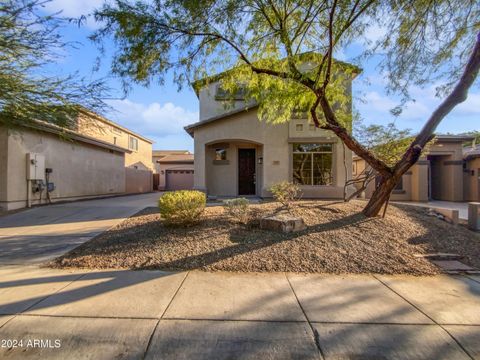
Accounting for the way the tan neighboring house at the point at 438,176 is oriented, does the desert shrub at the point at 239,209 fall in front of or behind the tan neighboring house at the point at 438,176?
in front

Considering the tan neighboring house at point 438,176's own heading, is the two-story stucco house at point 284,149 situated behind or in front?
in front

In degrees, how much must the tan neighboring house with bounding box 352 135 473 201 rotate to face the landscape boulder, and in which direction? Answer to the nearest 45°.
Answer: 0° — it already faces it

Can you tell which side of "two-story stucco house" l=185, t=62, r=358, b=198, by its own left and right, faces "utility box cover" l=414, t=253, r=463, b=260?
front

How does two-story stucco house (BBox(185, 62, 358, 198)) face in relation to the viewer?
toward the camera

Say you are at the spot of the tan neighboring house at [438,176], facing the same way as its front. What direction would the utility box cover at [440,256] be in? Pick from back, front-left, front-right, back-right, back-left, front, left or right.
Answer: front

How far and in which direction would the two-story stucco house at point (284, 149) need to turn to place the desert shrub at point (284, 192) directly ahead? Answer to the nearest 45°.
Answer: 0° — it already faces it

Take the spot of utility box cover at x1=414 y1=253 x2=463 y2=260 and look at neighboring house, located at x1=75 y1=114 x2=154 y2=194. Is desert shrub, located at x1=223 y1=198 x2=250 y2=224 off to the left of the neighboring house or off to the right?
left

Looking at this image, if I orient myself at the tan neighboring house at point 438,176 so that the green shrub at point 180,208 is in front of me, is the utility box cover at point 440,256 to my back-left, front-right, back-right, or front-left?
front-left

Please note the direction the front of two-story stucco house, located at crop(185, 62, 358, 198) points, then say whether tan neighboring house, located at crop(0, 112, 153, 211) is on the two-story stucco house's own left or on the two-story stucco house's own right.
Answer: on the two-story stucco house's own right

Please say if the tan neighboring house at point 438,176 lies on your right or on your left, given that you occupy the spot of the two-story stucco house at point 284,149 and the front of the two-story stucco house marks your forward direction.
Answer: on your left

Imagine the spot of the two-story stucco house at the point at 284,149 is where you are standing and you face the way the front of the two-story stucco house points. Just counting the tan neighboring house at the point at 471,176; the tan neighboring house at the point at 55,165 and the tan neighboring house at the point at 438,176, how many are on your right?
1

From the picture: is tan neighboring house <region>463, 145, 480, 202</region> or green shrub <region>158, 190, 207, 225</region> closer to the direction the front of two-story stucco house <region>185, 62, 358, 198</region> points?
the green shrub

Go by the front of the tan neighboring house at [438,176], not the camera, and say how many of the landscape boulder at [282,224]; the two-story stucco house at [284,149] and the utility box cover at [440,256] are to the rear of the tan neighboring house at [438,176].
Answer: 0

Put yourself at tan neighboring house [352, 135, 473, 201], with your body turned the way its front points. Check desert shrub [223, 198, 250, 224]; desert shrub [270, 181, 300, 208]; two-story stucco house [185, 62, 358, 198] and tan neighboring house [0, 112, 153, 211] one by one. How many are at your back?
0

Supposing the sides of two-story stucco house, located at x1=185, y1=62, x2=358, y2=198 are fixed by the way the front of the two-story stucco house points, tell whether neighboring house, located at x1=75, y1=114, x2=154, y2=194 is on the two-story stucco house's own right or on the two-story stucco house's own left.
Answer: on the two-story stucco house's own right

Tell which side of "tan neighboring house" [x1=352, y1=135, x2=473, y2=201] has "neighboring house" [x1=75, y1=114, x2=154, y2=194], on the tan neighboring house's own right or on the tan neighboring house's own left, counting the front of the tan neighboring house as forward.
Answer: on the tan neighboring house's own right

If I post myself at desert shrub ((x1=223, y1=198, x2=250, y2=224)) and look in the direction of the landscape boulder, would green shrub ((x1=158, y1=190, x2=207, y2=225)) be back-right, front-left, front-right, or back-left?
back-right

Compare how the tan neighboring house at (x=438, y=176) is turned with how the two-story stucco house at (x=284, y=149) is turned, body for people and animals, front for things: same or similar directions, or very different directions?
same or similar directions

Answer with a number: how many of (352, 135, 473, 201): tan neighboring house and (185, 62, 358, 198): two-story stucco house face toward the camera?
2

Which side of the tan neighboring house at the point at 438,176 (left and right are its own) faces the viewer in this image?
front
